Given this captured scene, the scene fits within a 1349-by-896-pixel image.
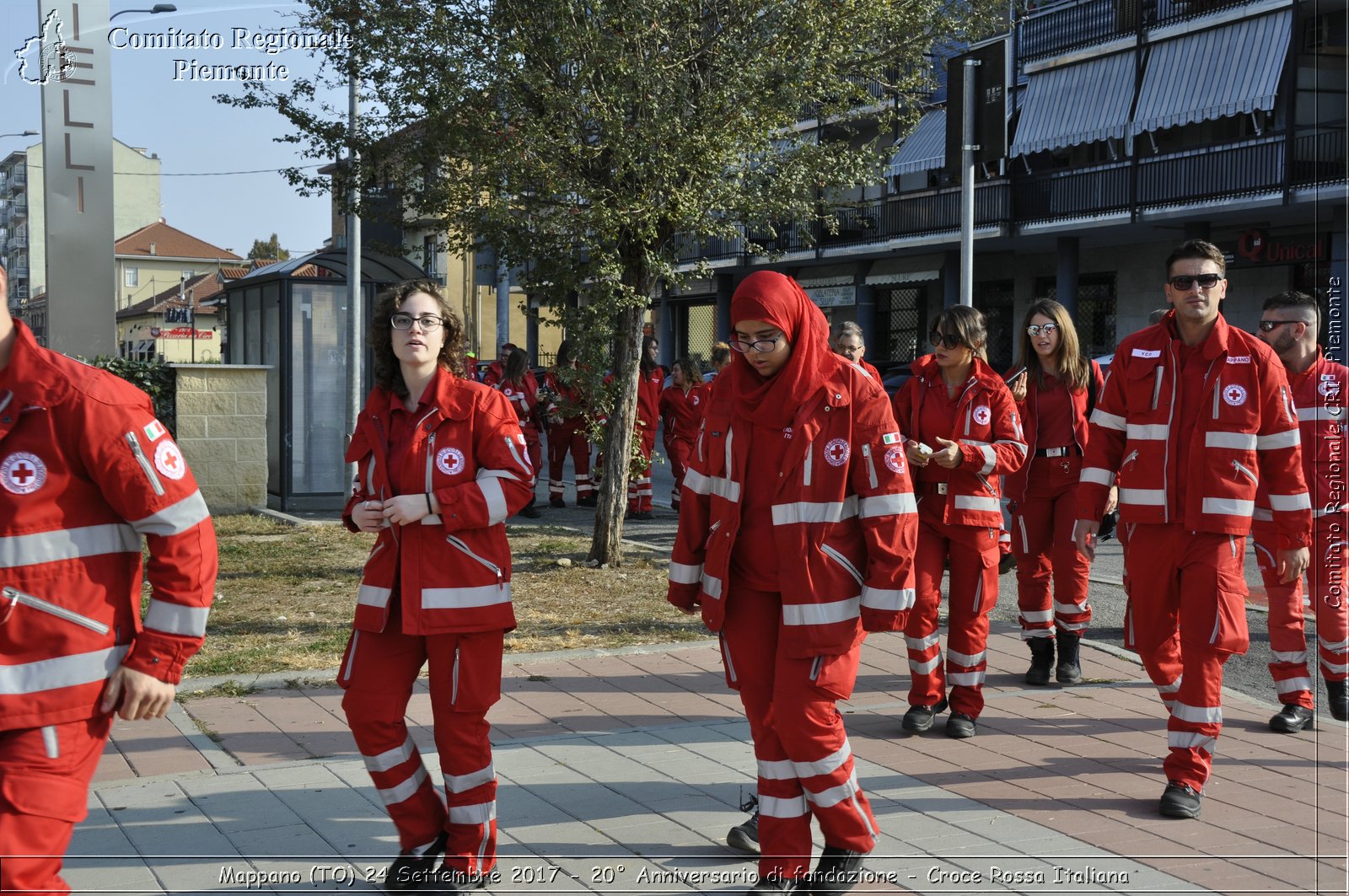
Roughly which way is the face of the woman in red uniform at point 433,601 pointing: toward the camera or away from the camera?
toward the camera

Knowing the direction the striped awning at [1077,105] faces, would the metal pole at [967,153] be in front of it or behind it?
in front

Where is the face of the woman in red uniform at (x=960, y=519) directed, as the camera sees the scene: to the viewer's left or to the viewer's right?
to the viewer's left

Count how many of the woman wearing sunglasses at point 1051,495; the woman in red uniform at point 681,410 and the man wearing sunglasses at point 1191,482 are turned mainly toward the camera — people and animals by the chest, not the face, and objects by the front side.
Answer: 3

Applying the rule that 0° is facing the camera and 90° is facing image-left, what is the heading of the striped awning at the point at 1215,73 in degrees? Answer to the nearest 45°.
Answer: approximately 45°

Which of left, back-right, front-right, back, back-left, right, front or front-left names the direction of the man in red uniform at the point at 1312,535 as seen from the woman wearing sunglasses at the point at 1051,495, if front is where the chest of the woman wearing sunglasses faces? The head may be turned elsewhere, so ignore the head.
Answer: left

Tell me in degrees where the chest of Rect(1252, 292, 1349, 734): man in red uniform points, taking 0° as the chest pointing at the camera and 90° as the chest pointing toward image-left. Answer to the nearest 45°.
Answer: approximately 45°

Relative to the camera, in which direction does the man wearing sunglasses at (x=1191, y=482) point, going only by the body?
toward the camera

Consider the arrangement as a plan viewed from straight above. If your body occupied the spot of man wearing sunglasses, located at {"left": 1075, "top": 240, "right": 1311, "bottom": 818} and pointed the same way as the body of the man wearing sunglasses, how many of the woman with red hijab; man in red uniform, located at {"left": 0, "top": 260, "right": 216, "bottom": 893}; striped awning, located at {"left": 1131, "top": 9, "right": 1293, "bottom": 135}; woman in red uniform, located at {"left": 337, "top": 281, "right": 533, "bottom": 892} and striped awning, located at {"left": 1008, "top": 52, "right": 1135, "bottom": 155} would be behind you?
2

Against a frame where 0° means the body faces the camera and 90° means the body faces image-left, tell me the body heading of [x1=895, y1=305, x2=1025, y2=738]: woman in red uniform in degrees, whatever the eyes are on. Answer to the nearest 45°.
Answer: approximately 45°

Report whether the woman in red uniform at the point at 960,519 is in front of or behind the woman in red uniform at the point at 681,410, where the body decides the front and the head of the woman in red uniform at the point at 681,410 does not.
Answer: in front

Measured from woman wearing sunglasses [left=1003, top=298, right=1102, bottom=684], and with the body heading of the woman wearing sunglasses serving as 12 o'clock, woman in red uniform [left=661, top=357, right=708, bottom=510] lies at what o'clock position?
The woman in red uniform is roughly at 5 o'clock from the woman wearing sunglasses.

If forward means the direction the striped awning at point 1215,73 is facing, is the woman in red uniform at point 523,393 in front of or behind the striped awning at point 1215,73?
in front

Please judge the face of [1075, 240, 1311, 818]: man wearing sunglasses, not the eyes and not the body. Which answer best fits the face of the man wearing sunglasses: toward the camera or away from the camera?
toward the camera

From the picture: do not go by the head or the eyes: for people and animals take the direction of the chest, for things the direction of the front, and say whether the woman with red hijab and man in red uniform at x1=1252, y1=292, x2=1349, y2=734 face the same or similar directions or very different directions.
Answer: same or similar directions

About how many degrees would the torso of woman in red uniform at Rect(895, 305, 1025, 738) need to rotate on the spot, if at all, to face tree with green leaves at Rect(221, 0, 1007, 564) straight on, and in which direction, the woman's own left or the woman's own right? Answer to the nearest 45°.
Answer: approximately 90° to the woman's own right

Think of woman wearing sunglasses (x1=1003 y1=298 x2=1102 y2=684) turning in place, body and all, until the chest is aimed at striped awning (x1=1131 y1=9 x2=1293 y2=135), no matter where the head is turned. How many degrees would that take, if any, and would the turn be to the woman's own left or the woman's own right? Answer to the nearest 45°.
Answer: approximately 180°

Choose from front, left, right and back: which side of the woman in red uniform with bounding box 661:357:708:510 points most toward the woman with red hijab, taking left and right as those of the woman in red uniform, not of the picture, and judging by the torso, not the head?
front
